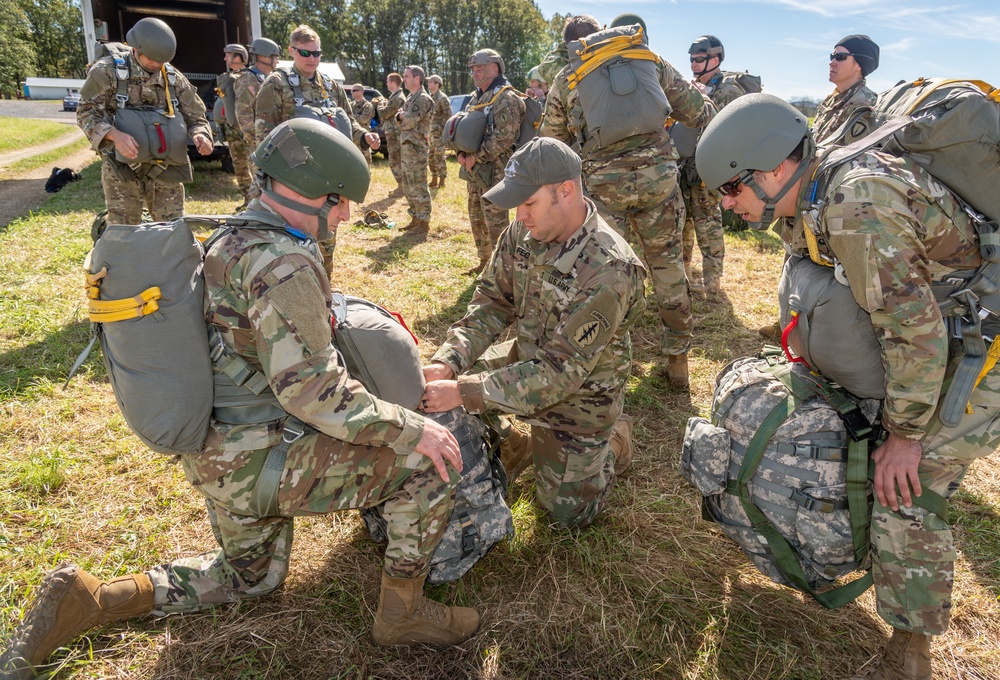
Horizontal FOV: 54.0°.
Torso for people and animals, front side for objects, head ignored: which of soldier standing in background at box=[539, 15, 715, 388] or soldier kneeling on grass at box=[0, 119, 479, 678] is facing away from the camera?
the soldier standing in background

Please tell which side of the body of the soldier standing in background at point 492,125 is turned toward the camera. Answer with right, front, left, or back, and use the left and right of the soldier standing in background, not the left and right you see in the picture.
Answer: left

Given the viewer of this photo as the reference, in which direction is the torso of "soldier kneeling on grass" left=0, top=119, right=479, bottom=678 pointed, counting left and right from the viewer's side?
facing to the right of the viewer

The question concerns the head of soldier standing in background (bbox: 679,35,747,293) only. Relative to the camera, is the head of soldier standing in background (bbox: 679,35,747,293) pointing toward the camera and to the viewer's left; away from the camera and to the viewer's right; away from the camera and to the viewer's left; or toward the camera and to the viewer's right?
toward the camera and to the viewer's left

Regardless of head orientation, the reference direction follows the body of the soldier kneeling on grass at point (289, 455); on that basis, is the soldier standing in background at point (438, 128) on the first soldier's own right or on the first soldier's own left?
on the first soldier's own left

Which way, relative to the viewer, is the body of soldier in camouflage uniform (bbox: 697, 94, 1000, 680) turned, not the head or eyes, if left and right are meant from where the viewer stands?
facing to the left of the viewer

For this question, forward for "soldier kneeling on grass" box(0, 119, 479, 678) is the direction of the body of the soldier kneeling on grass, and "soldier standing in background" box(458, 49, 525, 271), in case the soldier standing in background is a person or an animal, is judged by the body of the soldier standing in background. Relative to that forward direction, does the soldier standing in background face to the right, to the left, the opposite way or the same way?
the opposite way

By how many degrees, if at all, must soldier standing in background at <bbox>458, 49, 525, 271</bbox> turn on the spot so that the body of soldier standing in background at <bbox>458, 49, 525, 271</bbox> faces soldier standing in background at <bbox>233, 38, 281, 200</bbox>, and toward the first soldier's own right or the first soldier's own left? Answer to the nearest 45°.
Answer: approximately 45° to the first soldier's own right

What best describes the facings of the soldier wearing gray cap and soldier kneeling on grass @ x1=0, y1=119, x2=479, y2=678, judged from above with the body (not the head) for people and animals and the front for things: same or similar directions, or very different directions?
very different directions

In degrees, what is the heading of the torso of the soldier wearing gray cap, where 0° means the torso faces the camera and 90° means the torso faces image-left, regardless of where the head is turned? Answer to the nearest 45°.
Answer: approximately 45°

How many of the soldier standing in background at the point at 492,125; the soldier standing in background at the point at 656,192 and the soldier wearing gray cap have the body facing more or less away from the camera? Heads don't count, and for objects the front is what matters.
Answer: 1

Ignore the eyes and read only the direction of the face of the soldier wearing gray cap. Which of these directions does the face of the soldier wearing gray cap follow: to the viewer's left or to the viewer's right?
to the viewer's left

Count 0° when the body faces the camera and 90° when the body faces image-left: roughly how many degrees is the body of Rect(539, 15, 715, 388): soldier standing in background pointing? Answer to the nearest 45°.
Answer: approximately 180°

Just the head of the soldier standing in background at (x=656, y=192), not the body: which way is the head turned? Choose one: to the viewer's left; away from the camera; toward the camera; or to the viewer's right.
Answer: away from the camera
